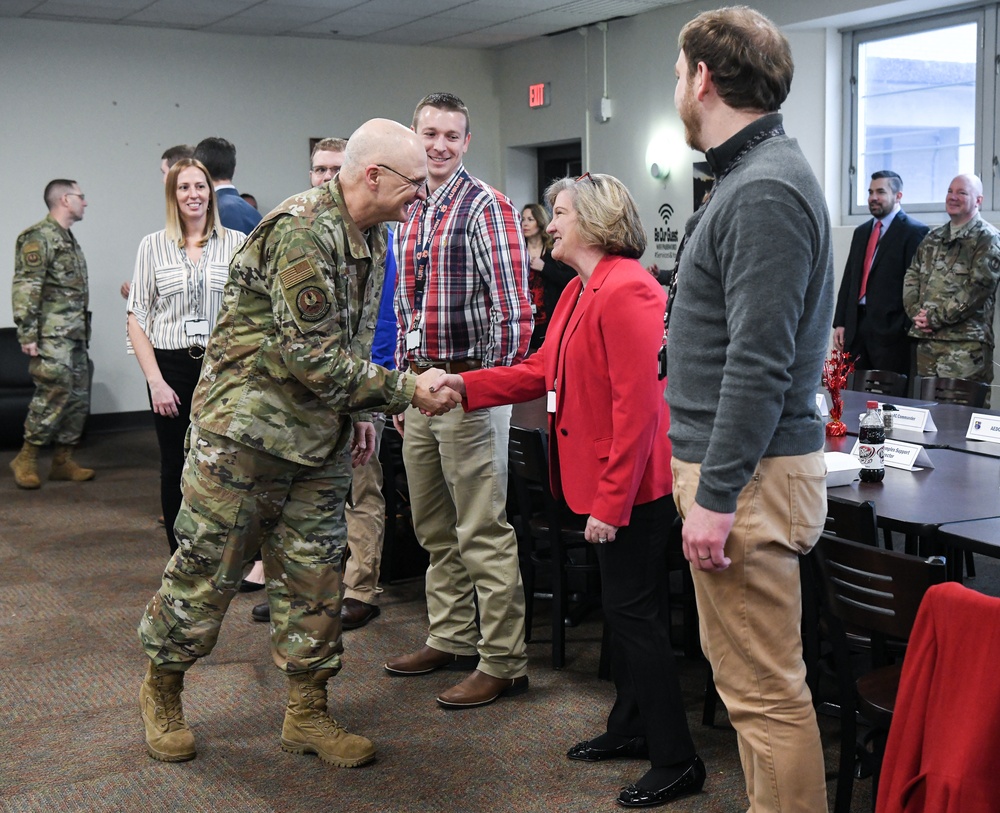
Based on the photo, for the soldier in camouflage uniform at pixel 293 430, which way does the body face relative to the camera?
to the viewer's right

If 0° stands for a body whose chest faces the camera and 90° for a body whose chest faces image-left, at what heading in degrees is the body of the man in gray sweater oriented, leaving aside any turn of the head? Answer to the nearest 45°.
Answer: approximately 135°

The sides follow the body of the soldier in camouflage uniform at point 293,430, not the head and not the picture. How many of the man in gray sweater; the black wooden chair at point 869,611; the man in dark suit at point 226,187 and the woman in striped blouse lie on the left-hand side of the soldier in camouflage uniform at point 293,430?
2

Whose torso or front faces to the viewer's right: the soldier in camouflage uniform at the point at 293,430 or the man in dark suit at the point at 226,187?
the soldier in camouflage uniform

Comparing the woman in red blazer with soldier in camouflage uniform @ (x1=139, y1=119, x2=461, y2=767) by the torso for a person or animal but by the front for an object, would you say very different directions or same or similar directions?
very different directions

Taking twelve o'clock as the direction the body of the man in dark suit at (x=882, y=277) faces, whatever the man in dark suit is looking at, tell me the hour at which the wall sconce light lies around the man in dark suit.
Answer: The wall sconce light is roughly at 3 o'clock from the man in dark suit.

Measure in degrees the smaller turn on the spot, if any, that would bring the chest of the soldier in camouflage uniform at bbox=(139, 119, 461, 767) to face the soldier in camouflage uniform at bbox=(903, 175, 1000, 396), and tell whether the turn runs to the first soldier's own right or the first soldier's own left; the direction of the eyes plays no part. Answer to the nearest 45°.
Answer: approximately 45° to the first soldier's own left

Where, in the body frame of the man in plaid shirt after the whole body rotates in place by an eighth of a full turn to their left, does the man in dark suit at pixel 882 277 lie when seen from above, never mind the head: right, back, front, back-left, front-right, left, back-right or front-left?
back-left

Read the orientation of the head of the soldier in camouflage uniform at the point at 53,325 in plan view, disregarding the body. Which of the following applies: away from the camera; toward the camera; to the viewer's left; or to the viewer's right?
to the viewer's right

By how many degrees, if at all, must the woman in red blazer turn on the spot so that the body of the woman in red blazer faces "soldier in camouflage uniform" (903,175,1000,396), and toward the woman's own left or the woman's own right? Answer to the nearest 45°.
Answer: approximately 135° to the woman's own right

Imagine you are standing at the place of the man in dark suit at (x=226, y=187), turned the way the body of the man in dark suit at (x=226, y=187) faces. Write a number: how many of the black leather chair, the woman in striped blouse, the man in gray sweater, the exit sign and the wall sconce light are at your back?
2
